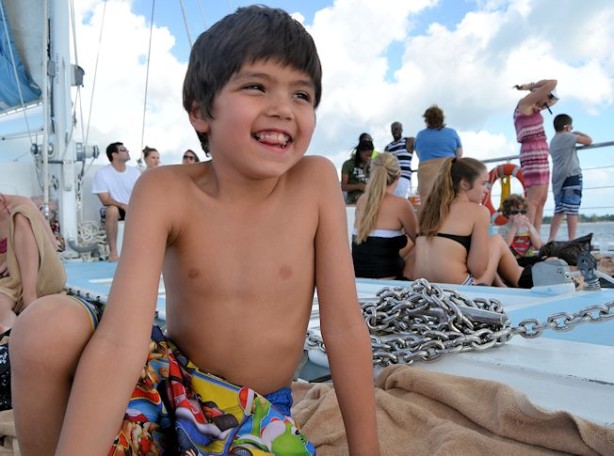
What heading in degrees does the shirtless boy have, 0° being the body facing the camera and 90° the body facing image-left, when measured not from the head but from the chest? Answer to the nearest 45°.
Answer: approximately 0°

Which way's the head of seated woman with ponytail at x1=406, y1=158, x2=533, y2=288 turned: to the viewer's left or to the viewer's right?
to the viewer's right

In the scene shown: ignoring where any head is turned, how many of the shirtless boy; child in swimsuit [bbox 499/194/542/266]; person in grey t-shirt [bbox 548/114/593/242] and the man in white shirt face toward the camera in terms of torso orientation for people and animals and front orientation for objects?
3

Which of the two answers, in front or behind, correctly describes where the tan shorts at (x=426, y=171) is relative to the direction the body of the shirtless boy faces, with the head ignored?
behind

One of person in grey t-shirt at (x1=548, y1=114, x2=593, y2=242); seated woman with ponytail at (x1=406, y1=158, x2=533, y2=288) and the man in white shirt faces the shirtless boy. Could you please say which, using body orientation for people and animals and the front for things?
the man in white shirt

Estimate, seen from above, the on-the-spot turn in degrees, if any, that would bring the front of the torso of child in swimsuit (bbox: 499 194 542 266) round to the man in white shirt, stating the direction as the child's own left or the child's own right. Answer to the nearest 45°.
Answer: approximately 90° to the child's own right

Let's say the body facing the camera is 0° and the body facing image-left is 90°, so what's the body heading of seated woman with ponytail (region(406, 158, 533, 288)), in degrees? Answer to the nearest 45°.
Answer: approximately 225°

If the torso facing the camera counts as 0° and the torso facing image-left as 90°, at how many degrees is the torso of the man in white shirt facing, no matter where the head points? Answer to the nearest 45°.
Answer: approximately 0°

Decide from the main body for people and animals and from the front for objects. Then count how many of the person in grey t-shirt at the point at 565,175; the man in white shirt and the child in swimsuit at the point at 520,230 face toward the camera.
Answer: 2
